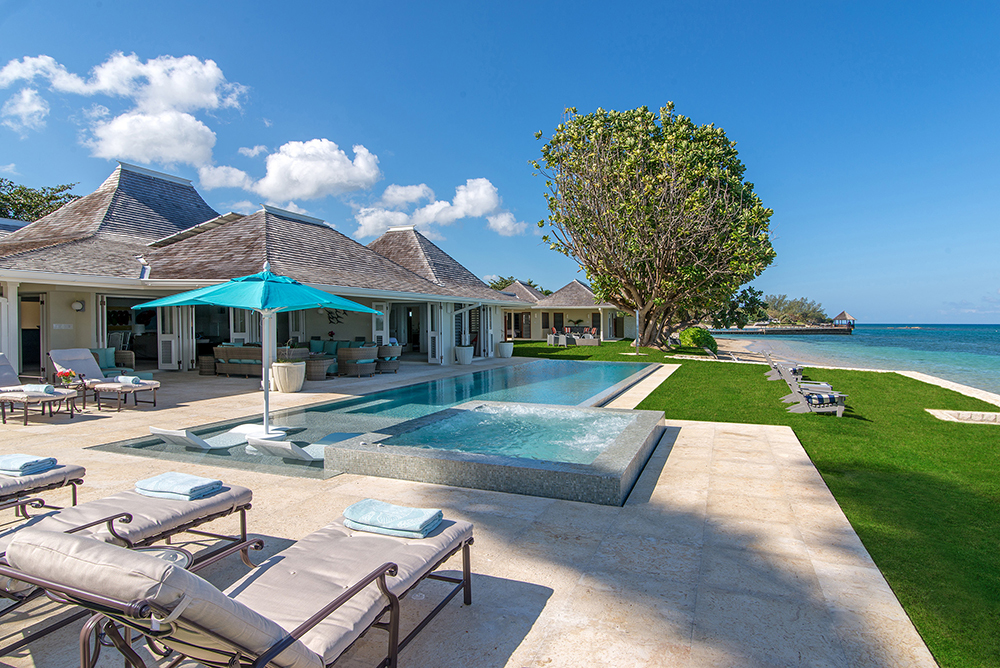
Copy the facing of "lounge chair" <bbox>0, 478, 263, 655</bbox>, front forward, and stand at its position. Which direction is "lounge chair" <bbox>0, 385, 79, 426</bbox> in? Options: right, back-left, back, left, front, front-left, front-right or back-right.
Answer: front-left

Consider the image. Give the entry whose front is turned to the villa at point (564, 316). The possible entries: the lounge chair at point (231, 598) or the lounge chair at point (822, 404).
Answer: the lounge chair at point (231, 598)

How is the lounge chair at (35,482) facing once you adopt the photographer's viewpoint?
facing away from the viewer and to the right of the viewer

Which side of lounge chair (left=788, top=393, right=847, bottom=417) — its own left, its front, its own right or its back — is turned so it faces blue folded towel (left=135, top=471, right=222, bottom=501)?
right

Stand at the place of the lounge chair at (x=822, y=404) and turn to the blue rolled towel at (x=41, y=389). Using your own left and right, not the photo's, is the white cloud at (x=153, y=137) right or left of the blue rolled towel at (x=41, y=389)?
right

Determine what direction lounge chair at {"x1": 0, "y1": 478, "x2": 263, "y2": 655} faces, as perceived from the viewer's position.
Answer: facing away from the viewer and to the right of the viewer

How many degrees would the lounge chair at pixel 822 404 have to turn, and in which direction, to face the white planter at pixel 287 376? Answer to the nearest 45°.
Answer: approximately 180°

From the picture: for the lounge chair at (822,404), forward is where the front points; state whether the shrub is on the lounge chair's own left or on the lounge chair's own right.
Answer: on the lounge chair's own left

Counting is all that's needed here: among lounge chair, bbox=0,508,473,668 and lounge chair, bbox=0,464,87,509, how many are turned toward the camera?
0

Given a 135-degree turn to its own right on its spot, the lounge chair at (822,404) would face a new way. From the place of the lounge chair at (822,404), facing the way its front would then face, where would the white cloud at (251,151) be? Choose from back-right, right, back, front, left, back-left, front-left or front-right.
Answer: front-right

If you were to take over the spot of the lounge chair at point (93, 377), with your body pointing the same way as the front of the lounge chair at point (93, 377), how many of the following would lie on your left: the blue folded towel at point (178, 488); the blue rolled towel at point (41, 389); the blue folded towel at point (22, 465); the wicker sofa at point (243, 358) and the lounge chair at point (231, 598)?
1

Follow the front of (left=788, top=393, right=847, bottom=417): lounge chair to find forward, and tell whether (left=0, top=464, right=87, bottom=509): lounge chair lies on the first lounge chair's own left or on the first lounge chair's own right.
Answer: on the first lounge chair's own right

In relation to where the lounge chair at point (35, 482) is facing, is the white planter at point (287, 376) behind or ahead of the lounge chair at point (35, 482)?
ahead

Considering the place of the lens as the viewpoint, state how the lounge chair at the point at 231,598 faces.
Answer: facing away from the viewer and to the right of the viewer

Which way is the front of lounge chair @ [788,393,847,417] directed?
to the viewer's right
